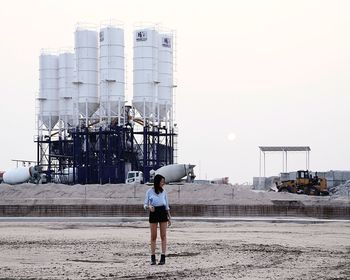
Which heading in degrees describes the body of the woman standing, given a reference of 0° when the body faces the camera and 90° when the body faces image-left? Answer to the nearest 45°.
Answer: approximately 0°
